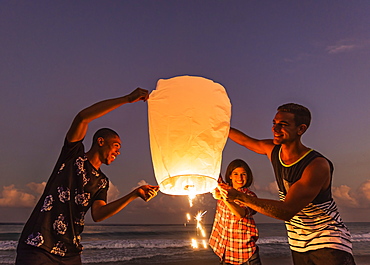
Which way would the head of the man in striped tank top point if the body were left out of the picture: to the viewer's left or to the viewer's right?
to the viewer's left

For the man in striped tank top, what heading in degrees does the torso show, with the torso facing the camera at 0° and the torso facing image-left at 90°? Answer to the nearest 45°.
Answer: approximately 45°

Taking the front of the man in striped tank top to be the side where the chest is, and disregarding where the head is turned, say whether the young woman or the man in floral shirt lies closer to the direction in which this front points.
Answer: the man in floral shirt

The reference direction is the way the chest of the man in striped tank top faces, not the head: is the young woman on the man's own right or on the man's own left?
on the man's own right
